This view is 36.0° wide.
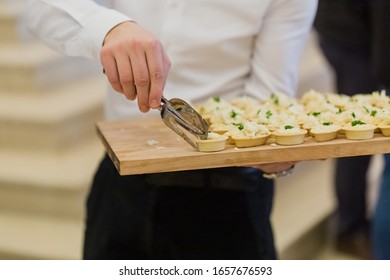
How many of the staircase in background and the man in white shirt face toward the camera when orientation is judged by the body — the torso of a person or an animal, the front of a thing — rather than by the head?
2

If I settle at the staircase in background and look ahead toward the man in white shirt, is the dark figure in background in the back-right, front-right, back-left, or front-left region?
front-left

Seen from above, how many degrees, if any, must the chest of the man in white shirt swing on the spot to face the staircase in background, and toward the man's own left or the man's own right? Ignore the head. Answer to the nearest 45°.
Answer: approximately 135° to the man's own right

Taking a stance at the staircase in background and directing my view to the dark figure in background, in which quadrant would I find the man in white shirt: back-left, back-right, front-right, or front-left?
front-right

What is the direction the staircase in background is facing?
toward the camera

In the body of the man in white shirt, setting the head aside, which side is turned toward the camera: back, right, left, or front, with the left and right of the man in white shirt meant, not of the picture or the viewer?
front

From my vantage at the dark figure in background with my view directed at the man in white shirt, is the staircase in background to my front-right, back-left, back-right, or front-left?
front-right

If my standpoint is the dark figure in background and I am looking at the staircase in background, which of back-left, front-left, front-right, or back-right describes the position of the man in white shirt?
front-left

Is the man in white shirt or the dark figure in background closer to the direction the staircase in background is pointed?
the man in white shirt

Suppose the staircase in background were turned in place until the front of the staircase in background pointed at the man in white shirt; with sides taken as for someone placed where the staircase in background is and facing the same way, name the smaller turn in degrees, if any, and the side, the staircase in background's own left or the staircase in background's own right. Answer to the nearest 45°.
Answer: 0° — it already faces them

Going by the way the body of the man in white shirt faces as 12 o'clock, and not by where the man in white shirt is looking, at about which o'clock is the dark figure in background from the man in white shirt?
The dark figure in background is roughly at 7 o'clock from the man in white shirt.

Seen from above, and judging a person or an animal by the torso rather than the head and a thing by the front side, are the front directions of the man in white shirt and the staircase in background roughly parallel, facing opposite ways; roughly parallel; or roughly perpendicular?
roughly parallel

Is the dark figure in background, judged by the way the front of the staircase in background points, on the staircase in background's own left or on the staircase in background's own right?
on the staircase in background's own left
